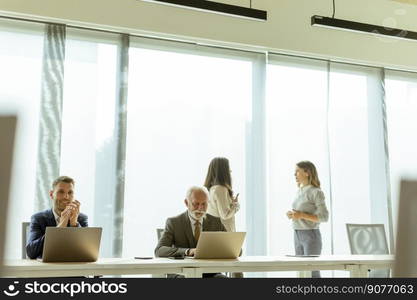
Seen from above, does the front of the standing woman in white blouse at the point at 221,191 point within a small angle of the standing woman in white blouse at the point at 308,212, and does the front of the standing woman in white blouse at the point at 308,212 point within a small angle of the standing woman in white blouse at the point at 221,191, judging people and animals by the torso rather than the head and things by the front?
yes

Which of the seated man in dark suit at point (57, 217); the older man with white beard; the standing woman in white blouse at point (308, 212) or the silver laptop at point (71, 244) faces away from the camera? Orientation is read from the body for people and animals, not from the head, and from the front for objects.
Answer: the silver laptop

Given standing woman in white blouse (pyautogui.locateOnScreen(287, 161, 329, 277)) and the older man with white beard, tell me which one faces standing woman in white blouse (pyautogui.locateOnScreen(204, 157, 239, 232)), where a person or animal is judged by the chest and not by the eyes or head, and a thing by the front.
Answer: standing woman in white blouse (pyautogui.locateOnScreen(287, 161, 329, 277))

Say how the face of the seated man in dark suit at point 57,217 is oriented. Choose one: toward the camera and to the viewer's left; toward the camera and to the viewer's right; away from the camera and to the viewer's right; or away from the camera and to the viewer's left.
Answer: toward the camera and to the viewer's right

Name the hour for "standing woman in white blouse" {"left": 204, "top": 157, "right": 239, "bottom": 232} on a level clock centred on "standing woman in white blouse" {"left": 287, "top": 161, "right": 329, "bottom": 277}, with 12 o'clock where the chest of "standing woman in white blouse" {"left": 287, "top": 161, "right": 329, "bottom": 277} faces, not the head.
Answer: "standing woman in white blouse" {"left": 204, "top": 157, "right": 239, "bottom": 232} is roughly at 12 o'clock from "standing woman in white blouse" {"left": 287, "top": 161, "right": 329, "bottom": 277}.

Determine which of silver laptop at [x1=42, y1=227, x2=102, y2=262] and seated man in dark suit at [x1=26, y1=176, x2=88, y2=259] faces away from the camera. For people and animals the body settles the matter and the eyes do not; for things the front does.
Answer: the silver laptop

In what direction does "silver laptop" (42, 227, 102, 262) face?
away from the camera

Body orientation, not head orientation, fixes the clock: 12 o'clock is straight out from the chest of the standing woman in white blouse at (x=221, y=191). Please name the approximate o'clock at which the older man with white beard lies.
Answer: The older man with white beard is roughly at 5 o'clock from the standing woman in white blouse.

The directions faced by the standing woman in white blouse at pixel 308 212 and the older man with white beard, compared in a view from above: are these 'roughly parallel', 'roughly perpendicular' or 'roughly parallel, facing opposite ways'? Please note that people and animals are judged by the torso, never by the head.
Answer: roughly perpendicular

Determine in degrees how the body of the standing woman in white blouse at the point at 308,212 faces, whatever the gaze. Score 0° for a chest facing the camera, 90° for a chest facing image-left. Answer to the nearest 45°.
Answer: approximately 45°

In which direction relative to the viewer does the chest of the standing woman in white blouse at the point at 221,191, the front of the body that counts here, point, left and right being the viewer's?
facing away from the viewer and to the right of the viewer

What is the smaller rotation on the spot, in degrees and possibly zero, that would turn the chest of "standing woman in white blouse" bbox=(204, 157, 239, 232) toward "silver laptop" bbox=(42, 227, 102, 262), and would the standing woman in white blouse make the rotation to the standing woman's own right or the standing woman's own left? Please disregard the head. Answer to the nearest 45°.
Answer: approximately 180°

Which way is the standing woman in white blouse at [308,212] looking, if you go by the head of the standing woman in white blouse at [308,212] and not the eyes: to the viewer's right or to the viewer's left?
to the viewer's left

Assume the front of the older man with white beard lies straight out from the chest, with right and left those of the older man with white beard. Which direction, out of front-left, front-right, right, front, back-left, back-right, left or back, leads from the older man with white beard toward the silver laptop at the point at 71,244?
right

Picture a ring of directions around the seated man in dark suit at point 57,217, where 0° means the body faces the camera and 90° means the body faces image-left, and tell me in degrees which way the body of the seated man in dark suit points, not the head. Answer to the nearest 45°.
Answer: approximately 315°

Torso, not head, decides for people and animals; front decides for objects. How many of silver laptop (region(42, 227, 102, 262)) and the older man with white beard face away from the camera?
1
